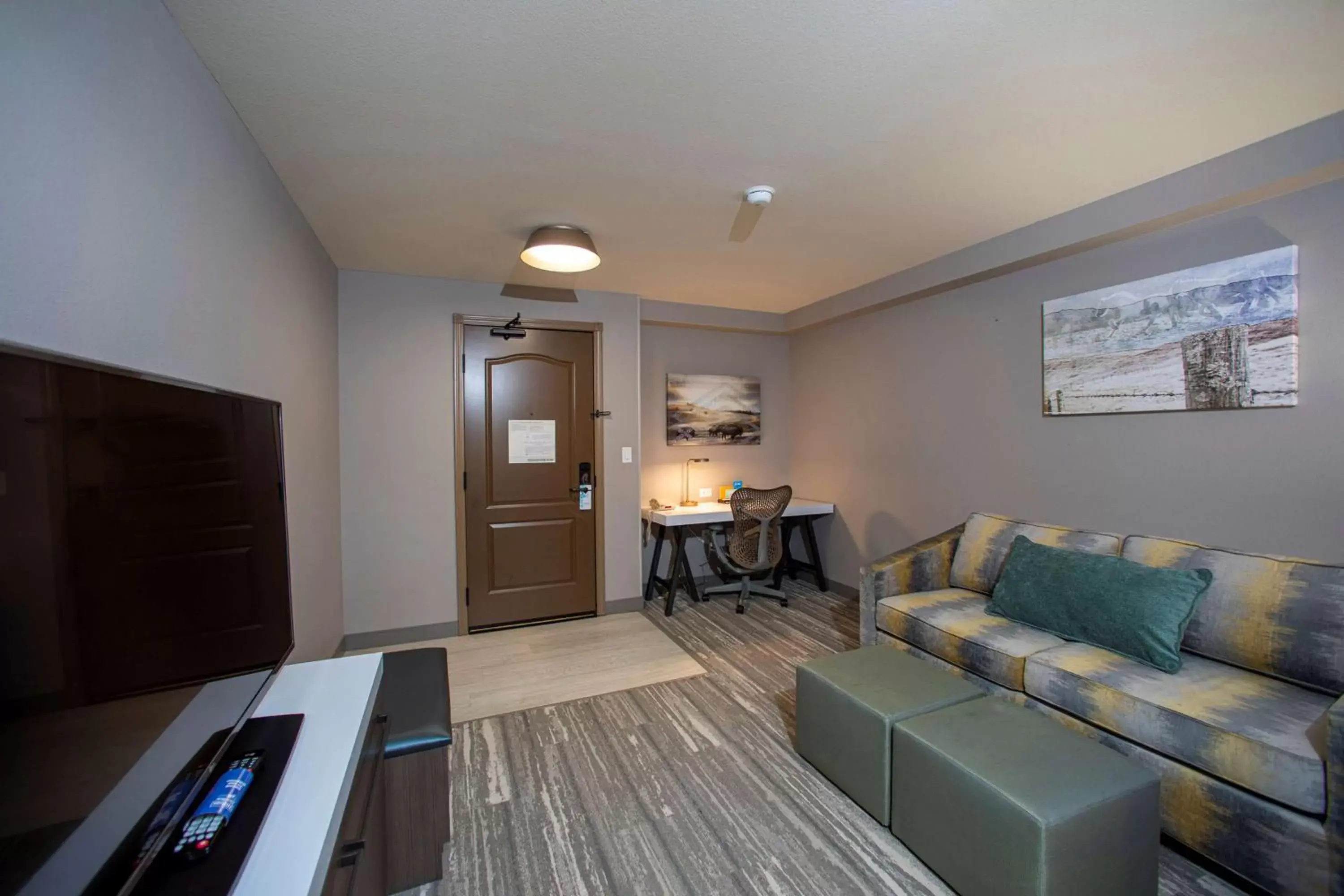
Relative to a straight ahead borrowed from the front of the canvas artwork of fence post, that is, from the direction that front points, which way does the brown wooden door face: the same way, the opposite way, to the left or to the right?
to the left

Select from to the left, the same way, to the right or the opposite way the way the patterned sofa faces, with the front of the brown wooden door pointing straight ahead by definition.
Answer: to the right

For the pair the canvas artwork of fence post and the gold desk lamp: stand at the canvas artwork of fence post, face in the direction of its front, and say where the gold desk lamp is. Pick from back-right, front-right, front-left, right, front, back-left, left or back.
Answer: front-right

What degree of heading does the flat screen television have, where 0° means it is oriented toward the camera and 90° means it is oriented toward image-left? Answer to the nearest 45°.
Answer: approximately 315°

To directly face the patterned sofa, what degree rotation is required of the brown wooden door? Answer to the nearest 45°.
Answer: approximately 45° to its left

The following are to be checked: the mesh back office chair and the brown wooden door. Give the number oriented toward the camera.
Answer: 1

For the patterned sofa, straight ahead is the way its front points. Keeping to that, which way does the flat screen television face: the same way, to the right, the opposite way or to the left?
the opposite way

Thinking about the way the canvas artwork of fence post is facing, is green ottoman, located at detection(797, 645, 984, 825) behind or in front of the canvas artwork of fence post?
in front
